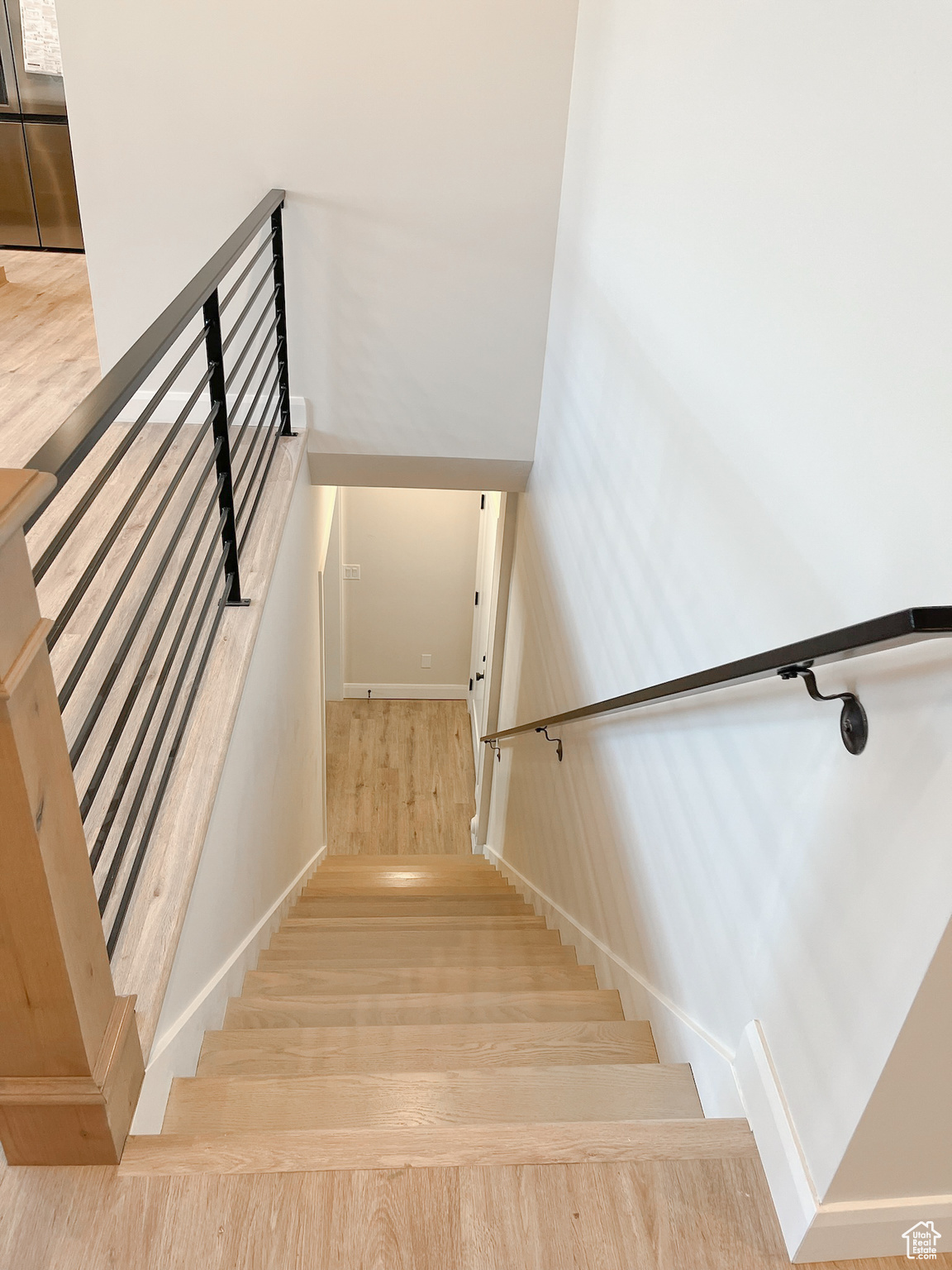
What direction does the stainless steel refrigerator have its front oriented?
toward the camera

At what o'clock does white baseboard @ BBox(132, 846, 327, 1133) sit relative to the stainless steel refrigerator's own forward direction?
The white baseboard is roughly at 12 o'clock from the stainless steel refrigerator.

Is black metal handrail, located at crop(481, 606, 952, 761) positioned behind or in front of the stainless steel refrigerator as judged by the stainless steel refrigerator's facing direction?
in front

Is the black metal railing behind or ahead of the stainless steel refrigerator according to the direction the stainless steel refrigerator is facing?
ahead

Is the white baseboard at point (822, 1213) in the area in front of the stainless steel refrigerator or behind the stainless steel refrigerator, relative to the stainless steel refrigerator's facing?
in front

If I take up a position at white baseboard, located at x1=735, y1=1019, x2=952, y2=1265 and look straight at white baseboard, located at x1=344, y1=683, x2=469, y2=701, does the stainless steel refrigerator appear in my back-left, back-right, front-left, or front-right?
front-left
